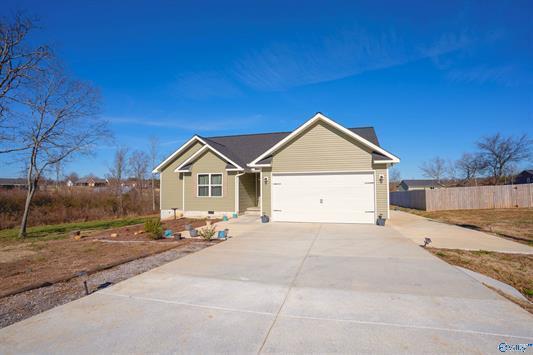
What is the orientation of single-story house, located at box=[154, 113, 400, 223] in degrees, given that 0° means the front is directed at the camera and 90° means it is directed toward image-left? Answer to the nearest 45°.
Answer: approximately 0°

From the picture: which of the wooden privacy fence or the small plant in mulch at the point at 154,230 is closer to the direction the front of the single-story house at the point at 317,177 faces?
the small plant in mulch

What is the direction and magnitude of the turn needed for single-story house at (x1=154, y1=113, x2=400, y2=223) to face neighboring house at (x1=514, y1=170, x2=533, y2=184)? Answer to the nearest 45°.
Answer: approximately 135° to its left

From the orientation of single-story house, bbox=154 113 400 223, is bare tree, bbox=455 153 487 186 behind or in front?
behind

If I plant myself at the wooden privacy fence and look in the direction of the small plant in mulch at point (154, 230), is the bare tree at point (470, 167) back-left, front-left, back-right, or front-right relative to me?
back-right

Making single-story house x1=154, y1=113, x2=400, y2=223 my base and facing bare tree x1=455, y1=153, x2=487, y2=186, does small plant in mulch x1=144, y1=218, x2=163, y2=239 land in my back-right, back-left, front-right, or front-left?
back-right

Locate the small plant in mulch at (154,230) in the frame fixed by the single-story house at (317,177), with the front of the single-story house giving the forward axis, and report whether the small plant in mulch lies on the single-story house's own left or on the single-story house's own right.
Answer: on the single-story house's own right
